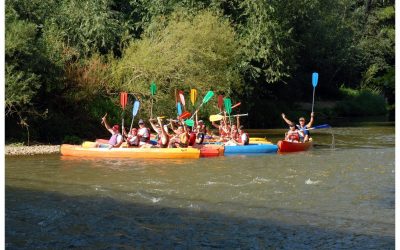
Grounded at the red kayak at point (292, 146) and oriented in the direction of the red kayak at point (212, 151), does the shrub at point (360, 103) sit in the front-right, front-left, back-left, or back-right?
back-right

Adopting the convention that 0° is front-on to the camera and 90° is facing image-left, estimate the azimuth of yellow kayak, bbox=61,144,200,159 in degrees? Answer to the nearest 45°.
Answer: approximately 90°

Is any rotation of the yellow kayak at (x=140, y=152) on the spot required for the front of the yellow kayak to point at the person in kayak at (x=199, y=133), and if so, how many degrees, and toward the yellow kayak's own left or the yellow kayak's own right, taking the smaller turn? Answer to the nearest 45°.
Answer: approximately 135° to the yellow kayak's own right

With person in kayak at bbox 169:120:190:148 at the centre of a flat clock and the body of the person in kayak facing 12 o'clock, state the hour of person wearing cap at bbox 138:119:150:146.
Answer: The person wearing cap is roughly at 2 o'clock from the person in kayak.

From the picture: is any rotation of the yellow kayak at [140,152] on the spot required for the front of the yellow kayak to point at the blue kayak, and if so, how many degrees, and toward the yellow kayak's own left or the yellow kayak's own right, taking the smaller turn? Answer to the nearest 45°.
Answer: approximately 180°
